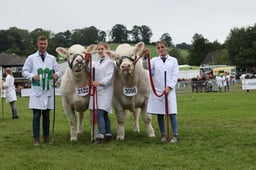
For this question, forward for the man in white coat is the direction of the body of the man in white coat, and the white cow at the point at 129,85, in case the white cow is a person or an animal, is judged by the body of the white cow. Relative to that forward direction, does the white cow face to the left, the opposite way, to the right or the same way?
the same way

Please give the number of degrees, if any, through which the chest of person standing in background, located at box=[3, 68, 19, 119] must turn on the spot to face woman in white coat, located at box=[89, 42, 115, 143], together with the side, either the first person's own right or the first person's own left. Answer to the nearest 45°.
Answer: approximately 90° to the first person's own left

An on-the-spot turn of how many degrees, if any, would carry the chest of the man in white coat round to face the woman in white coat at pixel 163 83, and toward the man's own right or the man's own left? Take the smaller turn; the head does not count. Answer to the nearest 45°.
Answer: approximately 90° to the man's own left

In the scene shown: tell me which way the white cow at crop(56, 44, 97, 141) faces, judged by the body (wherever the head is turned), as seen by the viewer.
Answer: toward the camera

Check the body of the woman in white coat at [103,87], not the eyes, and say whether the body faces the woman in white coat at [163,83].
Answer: no

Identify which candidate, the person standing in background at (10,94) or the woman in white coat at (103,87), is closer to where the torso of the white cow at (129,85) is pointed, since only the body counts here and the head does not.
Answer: the woman in white coat

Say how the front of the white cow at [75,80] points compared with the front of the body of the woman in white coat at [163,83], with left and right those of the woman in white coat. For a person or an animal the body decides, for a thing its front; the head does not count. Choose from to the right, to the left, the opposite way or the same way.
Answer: the same way

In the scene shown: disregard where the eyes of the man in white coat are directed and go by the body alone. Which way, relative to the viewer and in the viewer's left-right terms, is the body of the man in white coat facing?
facing the viewer

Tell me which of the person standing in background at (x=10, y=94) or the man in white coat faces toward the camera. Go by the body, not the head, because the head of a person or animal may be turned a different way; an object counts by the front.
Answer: the man in white coat

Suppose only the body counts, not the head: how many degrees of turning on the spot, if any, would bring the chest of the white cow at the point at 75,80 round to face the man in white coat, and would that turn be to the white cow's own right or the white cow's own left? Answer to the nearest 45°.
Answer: approximately 90° to the white cow's own right

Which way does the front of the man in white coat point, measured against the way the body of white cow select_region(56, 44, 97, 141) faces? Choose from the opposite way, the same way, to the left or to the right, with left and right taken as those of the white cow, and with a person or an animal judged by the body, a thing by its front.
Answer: the same way

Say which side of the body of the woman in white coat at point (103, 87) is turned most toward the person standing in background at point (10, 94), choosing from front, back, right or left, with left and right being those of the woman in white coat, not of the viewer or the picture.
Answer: right

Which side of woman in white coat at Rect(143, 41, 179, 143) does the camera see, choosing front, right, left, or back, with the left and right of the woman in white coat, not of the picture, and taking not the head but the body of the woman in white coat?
front

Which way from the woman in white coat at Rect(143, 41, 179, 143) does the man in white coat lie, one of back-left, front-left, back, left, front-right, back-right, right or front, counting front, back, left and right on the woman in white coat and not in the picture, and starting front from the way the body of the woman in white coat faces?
right
